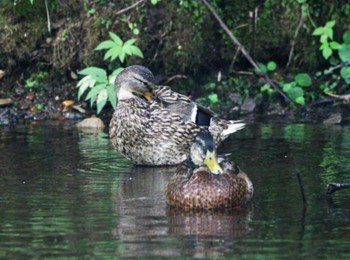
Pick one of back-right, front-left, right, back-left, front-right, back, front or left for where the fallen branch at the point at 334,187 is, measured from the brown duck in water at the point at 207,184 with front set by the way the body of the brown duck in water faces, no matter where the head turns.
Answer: left

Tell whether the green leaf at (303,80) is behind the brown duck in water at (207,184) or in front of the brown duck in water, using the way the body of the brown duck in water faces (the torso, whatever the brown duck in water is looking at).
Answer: behind

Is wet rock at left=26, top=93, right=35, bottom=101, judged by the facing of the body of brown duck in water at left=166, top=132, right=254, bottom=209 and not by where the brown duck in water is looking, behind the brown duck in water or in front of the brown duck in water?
behind

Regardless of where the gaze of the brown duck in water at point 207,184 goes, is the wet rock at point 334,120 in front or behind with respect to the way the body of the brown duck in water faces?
behind

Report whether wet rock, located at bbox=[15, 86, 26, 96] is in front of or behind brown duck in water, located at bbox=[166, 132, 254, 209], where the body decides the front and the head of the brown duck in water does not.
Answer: behind

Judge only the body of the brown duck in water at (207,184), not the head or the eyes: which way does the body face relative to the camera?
toward the camera

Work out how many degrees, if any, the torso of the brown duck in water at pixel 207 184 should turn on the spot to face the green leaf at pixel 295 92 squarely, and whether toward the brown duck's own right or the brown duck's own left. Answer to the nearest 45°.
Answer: approximately 180°

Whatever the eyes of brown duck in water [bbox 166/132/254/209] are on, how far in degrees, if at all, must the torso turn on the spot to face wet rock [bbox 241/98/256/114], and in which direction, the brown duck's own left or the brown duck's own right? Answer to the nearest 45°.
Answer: approximately 180°

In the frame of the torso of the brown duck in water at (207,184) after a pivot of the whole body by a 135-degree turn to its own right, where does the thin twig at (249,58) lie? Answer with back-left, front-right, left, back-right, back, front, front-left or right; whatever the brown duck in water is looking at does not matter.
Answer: front-right
